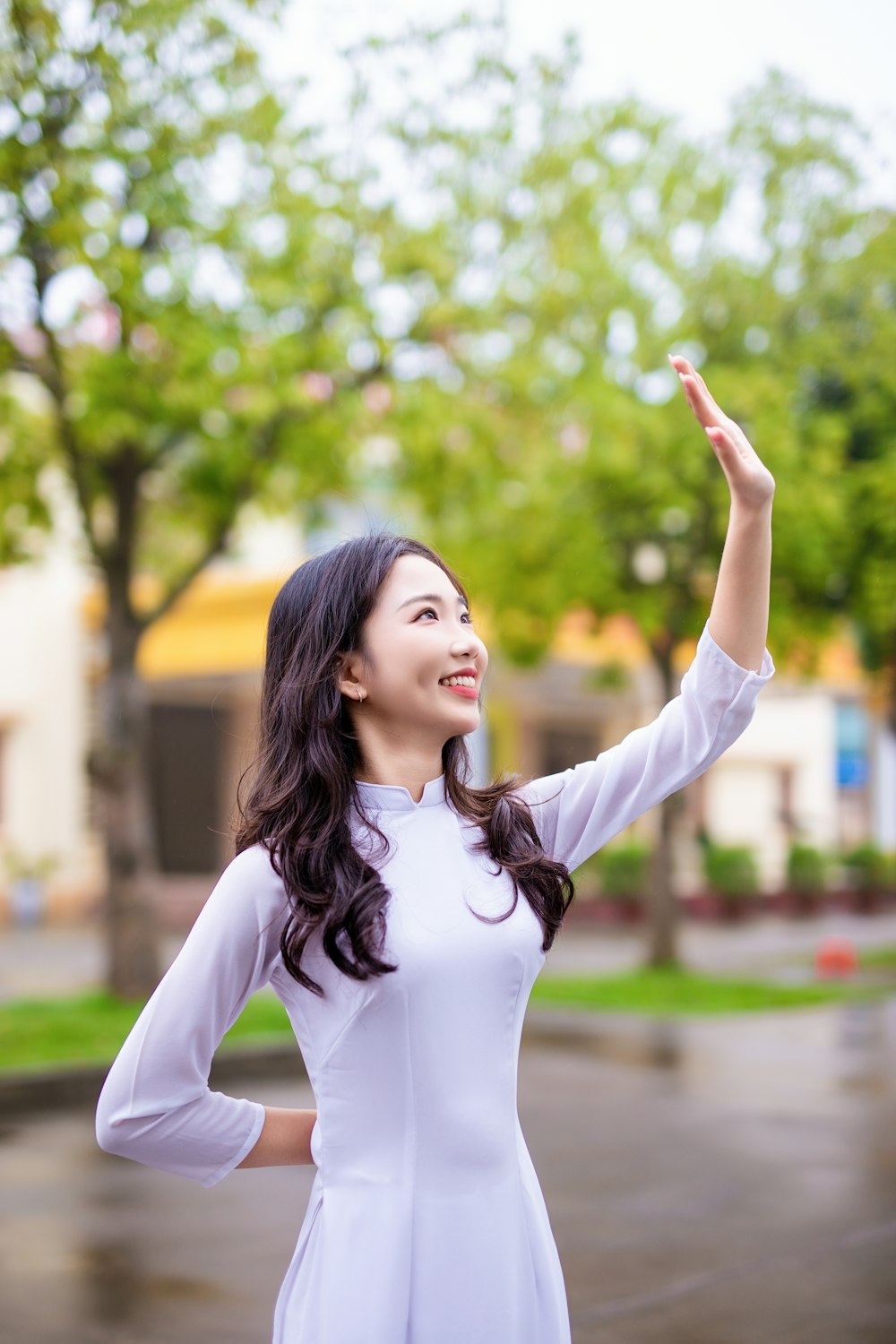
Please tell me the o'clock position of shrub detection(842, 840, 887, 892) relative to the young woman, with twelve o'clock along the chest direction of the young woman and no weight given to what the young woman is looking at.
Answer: The shrub is roughly at 8 o'clock from the young woman.

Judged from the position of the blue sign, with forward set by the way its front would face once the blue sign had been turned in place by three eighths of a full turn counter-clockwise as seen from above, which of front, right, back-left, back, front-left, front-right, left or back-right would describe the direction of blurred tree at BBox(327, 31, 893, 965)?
back-right

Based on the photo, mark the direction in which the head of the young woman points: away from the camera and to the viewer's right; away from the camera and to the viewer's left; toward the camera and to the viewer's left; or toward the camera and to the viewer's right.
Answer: toward the camera and to the viewer's right

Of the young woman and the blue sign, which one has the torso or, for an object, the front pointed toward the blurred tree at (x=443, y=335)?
the blue sign

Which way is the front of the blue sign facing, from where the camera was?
facing the viewer

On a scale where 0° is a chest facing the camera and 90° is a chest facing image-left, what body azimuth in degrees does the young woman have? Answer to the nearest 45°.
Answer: approximately 315°

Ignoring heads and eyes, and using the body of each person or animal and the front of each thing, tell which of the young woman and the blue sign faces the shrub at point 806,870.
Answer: the blue sign

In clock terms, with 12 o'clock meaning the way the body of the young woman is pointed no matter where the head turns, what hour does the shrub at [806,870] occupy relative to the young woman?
The shrub is roughly at 8 o'clock from the young woman.

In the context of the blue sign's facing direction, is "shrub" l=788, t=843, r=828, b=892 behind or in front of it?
in front
